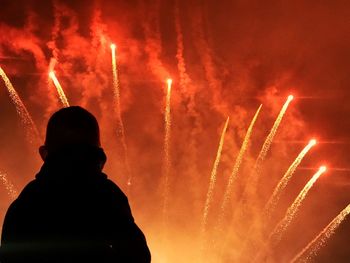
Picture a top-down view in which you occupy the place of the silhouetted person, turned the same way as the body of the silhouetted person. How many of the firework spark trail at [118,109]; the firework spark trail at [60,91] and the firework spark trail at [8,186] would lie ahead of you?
3

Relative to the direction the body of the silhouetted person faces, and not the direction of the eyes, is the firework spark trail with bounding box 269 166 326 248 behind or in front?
in front

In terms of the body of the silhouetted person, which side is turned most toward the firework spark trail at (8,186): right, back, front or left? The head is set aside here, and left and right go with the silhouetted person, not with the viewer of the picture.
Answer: front

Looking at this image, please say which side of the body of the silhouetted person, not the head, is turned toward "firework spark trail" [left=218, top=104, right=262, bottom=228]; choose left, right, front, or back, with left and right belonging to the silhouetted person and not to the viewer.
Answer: front

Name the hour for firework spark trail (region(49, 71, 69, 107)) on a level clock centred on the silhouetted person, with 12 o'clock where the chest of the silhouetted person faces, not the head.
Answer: The firework spark trail is roughly at 12 o'clock from the silhouetted person.

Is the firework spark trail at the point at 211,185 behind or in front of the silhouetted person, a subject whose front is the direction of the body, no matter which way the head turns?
in front

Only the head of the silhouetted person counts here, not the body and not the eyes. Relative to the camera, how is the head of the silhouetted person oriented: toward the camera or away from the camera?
away from the camera

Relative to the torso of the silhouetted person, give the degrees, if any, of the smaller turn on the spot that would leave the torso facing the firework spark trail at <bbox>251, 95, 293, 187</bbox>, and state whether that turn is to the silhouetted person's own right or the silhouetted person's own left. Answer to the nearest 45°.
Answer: approximately 45° to the silhouetted person's own right

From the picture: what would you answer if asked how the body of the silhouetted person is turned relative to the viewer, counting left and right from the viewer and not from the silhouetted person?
facing away from the viewer

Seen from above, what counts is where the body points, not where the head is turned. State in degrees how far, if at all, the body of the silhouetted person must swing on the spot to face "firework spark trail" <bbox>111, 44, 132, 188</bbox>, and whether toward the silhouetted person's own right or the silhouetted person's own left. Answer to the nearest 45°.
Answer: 0° — they already face it
